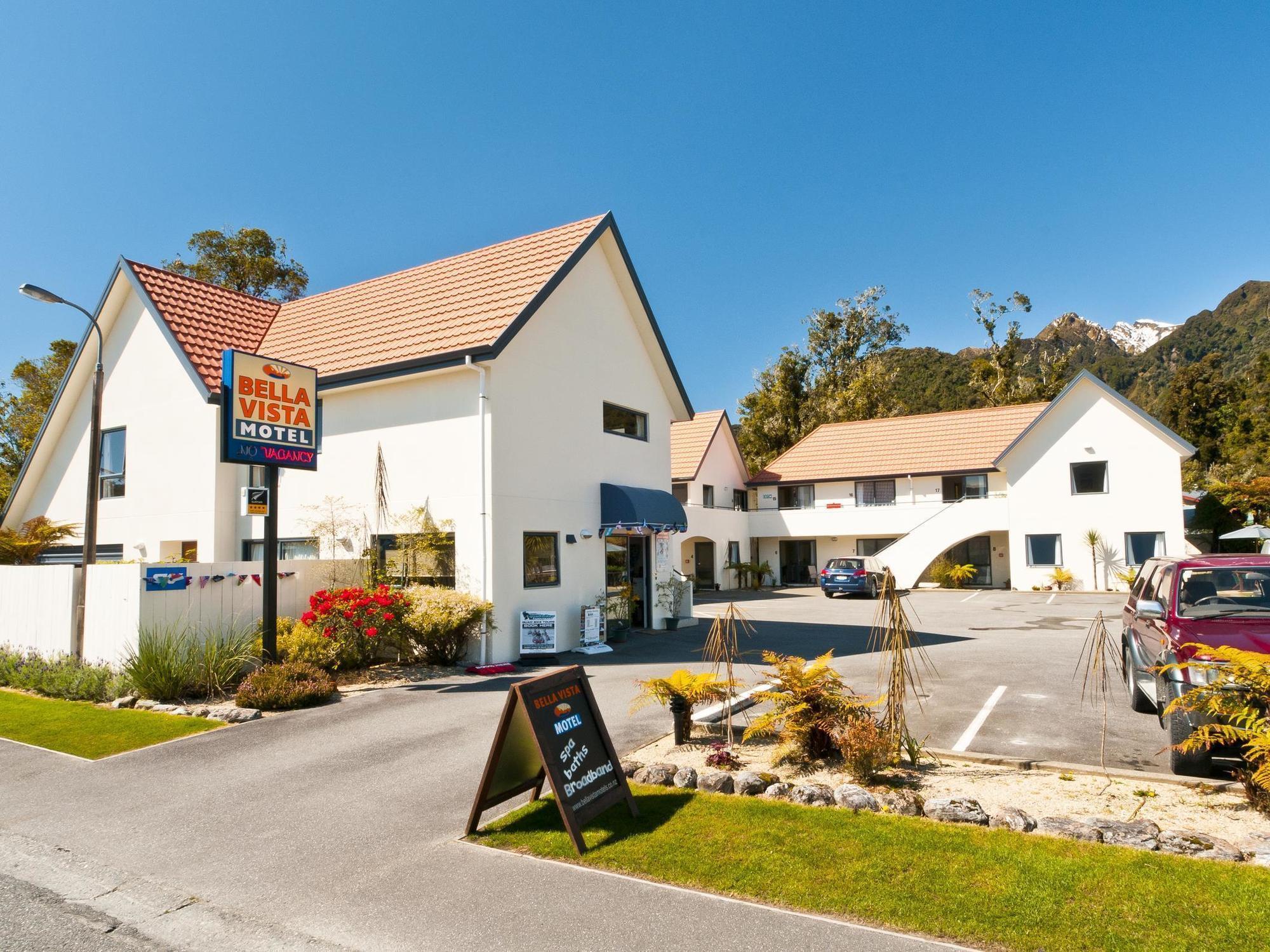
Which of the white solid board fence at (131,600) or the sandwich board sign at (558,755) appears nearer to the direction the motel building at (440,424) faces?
the sandwich board sign

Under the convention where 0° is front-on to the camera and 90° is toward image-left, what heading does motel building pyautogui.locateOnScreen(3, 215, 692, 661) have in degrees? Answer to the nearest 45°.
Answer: approximately 315°

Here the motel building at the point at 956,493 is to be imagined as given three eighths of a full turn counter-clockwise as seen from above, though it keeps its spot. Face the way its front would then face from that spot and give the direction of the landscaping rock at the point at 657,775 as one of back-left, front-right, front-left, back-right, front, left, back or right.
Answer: back-right

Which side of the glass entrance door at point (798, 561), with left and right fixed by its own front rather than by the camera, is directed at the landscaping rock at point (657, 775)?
front

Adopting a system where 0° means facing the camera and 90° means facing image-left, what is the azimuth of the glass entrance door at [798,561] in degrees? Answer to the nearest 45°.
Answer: approximately 0°

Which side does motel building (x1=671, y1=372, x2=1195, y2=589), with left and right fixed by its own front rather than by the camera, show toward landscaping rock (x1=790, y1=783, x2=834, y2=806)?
front

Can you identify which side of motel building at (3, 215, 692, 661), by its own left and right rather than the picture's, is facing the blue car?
left

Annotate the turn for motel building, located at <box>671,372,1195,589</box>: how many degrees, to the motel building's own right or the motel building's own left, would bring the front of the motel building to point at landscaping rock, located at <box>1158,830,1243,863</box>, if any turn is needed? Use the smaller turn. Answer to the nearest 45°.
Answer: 0° — it already faces it

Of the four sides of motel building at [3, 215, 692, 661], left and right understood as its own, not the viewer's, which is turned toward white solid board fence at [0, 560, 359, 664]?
right

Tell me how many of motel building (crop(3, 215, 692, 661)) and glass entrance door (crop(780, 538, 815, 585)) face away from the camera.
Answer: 0

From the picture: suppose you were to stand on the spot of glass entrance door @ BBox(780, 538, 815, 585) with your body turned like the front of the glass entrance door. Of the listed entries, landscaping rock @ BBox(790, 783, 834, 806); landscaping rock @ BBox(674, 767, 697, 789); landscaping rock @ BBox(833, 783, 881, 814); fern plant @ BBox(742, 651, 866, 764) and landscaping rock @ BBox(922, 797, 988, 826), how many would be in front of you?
5

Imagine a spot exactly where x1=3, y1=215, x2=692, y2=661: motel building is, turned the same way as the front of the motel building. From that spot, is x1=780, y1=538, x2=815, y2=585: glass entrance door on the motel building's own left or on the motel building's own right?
on the motel building's own left

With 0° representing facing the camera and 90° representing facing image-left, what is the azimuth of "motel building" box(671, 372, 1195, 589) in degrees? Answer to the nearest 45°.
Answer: approximately 0°

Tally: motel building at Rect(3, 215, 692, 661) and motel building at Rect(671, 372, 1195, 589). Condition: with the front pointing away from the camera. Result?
0

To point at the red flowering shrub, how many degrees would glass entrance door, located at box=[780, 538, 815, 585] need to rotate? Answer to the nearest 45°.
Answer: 0° — it already faces it
